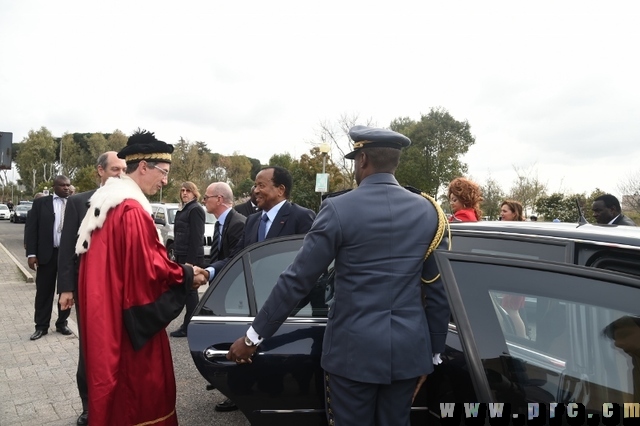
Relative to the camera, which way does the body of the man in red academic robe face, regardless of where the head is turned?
to the viewer's right

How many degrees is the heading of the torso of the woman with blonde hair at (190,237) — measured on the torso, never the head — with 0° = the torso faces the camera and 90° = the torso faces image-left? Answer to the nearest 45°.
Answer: approximately 45°

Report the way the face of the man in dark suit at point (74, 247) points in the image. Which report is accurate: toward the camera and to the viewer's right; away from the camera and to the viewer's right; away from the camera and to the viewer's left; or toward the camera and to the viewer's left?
toward the camera and to the viewer's right

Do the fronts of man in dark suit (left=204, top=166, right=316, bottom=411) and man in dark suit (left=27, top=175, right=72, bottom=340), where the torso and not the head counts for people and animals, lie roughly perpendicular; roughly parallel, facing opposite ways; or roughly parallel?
roughly perpendicular

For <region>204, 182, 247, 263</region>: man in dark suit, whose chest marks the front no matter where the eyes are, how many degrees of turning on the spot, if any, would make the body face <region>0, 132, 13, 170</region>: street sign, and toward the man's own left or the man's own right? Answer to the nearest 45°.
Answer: approximately 45° to the man's own right

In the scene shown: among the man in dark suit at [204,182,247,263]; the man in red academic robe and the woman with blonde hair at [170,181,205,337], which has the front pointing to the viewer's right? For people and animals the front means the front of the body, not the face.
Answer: the man in red academic robe

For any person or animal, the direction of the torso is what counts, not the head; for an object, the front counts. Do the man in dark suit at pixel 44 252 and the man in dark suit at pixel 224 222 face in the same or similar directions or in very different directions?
very different directions

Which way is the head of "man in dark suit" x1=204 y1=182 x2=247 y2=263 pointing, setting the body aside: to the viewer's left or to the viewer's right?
to the viewer's left

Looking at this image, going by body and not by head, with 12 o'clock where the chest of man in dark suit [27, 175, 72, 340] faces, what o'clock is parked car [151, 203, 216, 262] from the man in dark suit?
The parked car is roughly at 8 o'clock from the man in dark suit.

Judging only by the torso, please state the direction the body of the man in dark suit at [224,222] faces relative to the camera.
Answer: to the viewer's left

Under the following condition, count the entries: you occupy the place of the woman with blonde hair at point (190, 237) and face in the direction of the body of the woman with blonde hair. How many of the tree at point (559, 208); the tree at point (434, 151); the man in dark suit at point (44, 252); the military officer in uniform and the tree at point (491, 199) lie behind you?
3

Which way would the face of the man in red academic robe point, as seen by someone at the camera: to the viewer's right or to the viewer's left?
to the viewer's right

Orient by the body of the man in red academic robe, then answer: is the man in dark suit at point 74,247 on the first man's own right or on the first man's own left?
on the first man's own left

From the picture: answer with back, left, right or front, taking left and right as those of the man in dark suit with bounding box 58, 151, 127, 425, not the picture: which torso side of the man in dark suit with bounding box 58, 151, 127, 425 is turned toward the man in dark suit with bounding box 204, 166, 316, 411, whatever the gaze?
front

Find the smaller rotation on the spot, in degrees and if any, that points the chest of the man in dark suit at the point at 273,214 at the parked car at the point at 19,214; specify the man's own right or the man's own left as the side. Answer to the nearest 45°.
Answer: approximately 90° to the man's own right
